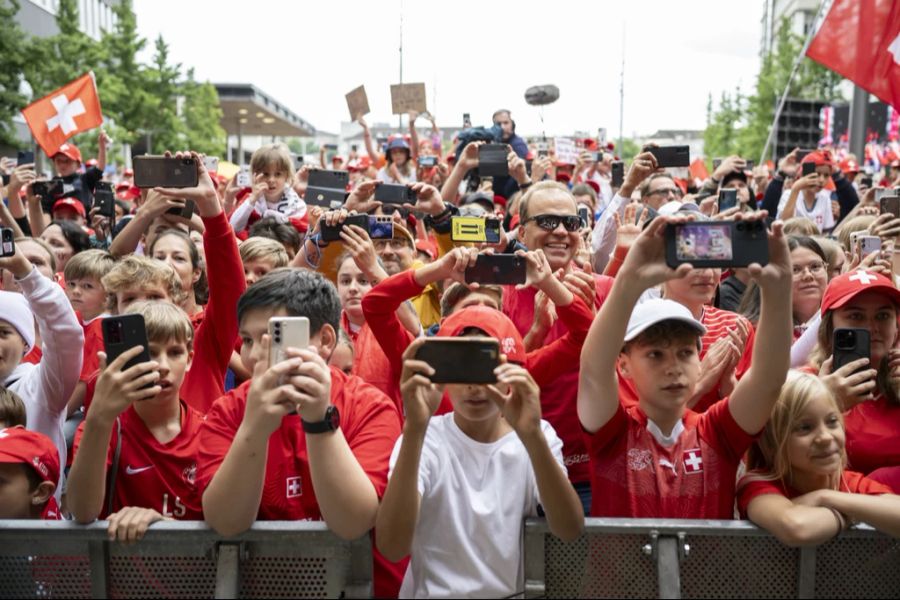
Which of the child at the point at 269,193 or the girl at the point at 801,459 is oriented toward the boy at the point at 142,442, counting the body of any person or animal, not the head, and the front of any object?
the child

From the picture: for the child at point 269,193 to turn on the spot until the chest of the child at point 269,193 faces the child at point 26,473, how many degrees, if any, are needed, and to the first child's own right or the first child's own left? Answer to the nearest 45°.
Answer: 0° — they already face them

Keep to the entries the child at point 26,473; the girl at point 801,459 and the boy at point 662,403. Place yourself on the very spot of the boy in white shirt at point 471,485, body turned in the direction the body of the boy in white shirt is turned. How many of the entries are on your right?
1

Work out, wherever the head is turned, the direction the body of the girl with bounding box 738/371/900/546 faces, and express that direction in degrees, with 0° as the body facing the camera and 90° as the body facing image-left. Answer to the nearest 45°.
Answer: approximately 315°

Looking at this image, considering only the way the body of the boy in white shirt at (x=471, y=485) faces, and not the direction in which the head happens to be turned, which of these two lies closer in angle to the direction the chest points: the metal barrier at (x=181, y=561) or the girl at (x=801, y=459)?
the metal barrier

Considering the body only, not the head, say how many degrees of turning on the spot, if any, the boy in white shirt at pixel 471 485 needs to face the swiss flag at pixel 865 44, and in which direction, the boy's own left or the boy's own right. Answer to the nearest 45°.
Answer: approximately 135° to the boy's own left

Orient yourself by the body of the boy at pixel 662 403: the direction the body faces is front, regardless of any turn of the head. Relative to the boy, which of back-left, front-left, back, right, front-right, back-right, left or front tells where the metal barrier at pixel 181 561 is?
front-right

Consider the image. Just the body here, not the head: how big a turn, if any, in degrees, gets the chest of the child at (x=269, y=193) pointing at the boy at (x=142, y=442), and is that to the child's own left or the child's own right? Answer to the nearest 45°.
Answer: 0° — they already face them

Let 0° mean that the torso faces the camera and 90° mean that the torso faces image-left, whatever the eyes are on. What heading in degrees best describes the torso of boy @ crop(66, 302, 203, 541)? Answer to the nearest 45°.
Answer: approximately 0°

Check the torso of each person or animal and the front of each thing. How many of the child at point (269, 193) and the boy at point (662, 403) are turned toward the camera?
2

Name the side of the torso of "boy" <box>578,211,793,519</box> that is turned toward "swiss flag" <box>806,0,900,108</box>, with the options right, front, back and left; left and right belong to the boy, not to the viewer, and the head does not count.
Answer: back
